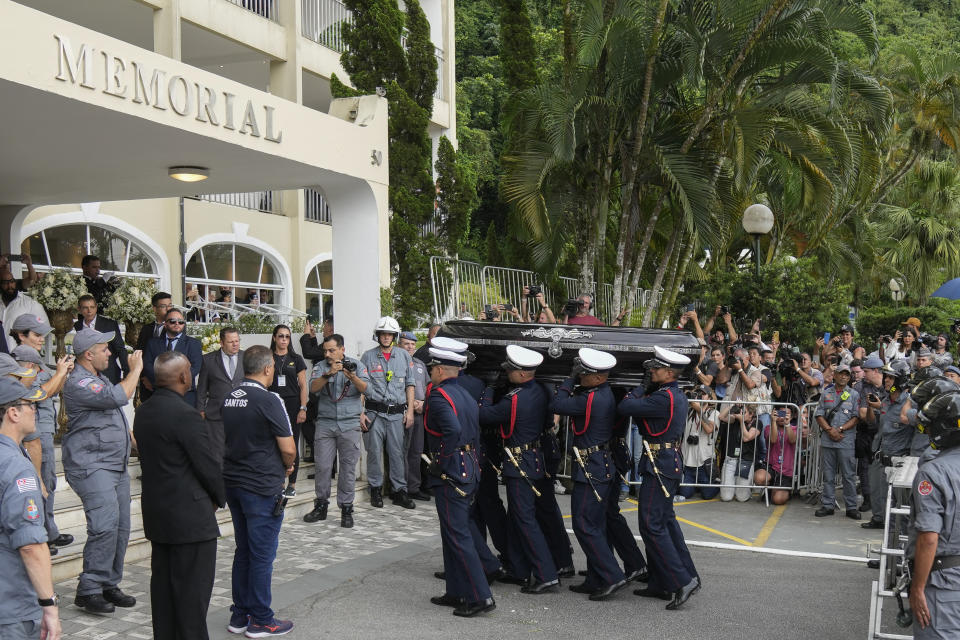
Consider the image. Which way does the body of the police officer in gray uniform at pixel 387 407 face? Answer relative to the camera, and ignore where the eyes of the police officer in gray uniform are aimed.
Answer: toward the camera

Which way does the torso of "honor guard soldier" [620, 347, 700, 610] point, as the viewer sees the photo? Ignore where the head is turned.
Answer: to the viewer's left

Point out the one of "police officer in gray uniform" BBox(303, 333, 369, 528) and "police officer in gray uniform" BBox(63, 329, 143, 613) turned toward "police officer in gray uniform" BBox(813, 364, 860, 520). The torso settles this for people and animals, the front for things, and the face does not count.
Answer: "police officer in gray uniform" BBox(63, 329, 143, 613)

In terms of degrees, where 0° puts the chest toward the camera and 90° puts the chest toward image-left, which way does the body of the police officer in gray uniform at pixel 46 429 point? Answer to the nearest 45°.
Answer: approximately 270°

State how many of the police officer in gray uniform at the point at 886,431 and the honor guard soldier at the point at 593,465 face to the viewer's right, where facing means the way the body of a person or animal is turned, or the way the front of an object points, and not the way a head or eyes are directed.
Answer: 0

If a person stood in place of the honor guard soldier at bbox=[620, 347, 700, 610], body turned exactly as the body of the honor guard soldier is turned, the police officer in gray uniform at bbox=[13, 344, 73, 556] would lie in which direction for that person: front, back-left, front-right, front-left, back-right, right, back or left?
front

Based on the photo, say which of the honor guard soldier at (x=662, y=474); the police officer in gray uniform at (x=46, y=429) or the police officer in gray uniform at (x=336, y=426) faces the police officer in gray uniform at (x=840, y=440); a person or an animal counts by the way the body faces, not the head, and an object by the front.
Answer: the police officer in gray uniform at (x=46, y=429)

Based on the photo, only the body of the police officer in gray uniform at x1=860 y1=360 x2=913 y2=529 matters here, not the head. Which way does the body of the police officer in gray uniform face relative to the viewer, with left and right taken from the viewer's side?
facing to the left of the viewer

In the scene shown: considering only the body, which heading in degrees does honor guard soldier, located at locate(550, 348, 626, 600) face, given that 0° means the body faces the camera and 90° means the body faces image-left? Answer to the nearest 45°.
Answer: approximately 90°

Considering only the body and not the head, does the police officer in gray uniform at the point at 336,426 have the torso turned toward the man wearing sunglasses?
no

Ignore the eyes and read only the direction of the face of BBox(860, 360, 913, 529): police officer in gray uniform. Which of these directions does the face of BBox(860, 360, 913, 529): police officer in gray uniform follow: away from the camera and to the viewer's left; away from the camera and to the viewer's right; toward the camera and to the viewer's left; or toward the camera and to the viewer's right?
toward the camera and to the viewer's left

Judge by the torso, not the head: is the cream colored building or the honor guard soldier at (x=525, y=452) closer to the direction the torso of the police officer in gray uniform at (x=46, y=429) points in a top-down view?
the honor guard soldier

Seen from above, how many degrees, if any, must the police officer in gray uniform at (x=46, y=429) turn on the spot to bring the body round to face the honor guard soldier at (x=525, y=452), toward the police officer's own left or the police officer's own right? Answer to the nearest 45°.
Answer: approximately 45° to the police officer's own right

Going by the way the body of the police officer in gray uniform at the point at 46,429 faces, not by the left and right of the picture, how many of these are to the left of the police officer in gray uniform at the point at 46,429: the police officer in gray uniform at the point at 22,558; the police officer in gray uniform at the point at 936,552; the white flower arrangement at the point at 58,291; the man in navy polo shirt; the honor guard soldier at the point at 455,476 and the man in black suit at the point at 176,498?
1

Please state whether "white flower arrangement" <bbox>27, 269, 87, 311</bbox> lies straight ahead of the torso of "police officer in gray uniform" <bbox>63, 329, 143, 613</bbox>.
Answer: no

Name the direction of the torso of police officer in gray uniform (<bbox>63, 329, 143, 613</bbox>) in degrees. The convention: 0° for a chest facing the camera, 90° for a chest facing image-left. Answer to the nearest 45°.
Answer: approximately 270°

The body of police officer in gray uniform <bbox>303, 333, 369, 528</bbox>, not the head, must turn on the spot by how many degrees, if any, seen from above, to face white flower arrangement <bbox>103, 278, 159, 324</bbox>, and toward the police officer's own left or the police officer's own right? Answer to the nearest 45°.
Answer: approximately 135° to the police officer's own right

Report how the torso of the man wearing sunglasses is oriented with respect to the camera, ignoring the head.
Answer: toward the camera
